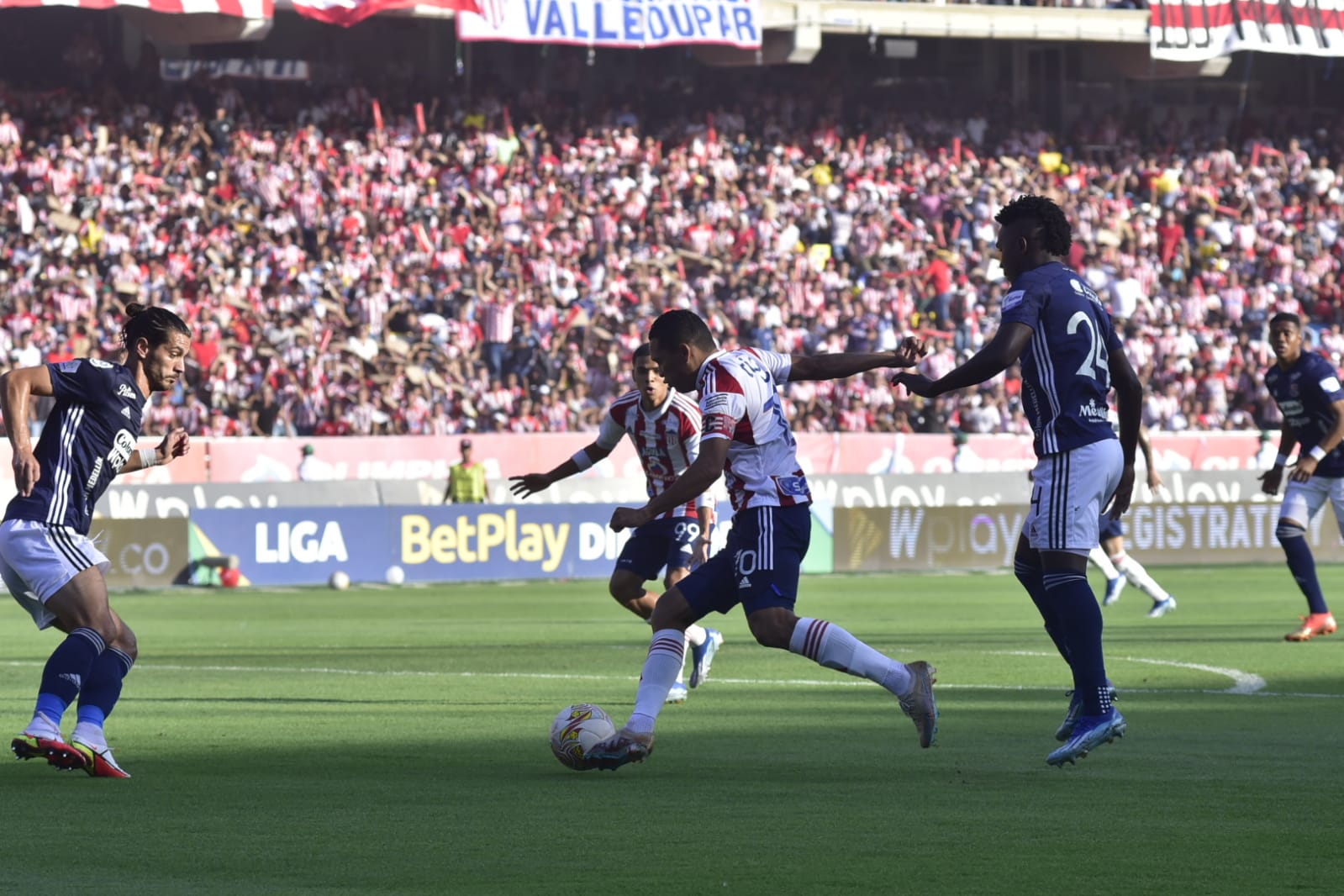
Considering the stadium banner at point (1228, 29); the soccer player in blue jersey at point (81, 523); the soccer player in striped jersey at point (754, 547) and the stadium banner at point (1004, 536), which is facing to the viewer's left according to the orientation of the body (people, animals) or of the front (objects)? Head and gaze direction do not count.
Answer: the soccer player in striped jersey

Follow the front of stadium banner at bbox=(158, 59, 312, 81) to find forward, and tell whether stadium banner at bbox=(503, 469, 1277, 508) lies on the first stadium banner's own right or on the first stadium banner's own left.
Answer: on the first stadium banner's own left

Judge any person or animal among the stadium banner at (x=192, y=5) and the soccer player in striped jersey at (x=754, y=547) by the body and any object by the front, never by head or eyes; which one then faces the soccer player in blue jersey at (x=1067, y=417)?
the stadium banner

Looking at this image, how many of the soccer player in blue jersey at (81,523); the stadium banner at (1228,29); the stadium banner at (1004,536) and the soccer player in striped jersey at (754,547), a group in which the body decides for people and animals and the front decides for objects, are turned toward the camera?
2

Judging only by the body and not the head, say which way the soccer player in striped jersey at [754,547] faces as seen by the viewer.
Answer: to the viewer's left

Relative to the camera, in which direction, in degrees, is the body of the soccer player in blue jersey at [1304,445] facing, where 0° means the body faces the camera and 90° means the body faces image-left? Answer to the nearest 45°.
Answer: approximately 45°

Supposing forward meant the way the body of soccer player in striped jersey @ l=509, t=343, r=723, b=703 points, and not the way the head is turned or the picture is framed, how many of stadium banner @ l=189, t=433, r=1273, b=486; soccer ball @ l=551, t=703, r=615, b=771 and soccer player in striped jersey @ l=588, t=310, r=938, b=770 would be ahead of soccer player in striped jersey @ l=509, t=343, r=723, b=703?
2

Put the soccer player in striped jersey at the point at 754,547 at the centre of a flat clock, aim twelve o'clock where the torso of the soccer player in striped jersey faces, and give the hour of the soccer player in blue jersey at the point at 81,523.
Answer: The soccer player in blue jersey is roughly at 12 o'clock from the soccer player in striped jersey.

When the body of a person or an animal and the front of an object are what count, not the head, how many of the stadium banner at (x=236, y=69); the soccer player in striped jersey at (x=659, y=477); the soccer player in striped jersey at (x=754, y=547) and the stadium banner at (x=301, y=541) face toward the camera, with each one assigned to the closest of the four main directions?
3

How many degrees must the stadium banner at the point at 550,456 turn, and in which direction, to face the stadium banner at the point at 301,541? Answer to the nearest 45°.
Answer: approximately 45° to its right

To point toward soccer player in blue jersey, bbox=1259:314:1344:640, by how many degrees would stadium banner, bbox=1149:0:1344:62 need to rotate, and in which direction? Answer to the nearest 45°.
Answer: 0° — it already faces them

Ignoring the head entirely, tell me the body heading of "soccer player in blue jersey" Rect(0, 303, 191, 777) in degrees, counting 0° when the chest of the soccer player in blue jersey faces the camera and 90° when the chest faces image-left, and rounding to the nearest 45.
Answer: approximately 270°
